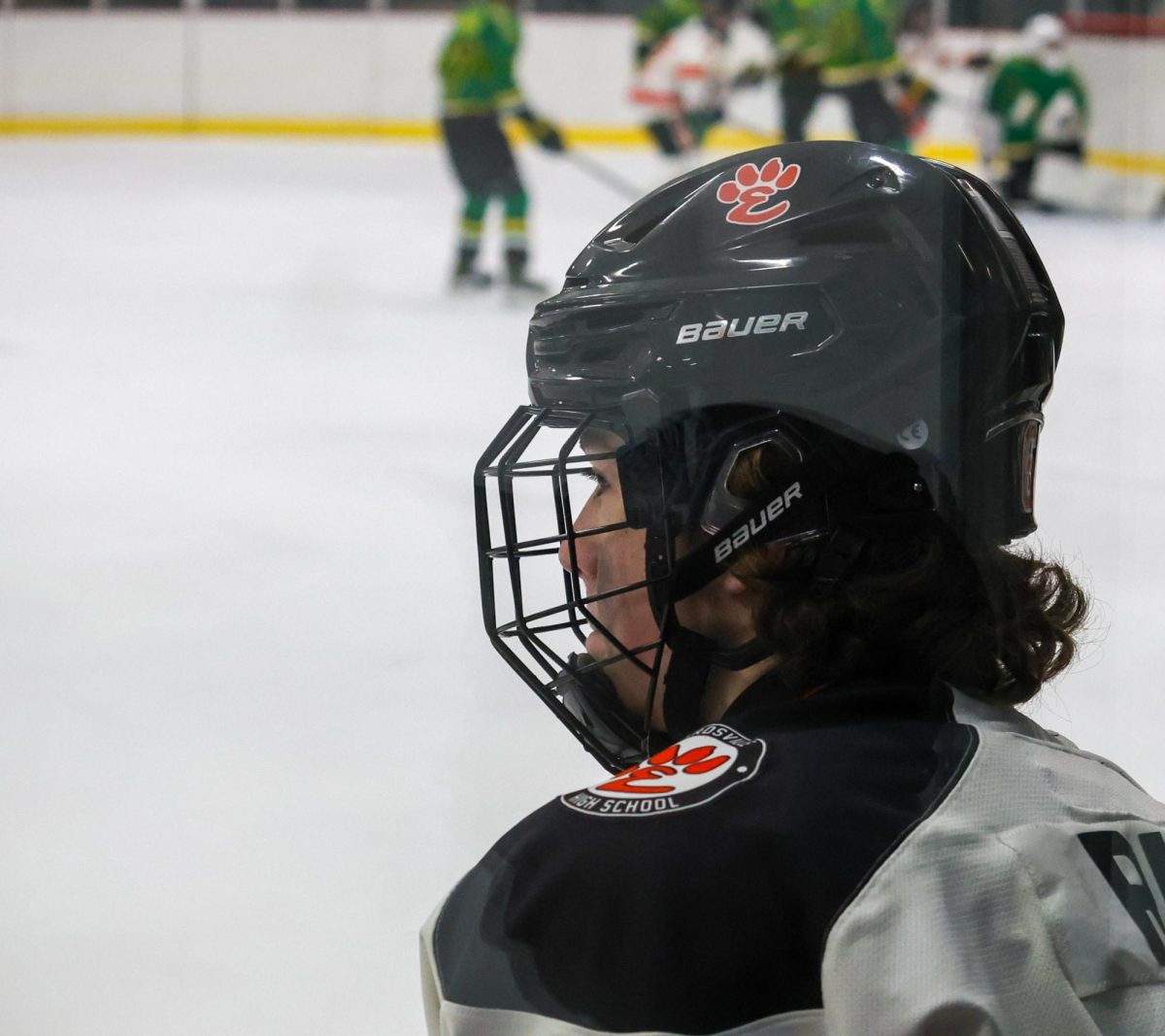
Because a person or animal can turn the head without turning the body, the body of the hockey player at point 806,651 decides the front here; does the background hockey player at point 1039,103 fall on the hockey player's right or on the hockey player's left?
on the hockey player's right

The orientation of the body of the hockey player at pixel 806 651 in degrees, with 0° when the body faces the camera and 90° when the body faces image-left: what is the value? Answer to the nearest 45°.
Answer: approximately 135°

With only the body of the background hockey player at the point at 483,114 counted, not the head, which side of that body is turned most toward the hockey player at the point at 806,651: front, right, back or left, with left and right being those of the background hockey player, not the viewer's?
right

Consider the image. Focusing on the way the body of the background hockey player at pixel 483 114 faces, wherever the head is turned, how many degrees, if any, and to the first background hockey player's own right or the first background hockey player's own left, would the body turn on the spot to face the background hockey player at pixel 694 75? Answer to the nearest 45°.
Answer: approximately 45° to the first background hockey player's own left

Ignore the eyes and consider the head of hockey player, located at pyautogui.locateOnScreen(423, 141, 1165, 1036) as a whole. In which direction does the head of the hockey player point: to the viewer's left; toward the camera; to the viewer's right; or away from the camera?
to the viewer's left

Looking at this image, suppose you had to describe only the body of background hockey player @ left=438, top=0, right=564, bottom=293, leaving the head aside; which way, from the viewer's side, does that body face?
to the viewer's right

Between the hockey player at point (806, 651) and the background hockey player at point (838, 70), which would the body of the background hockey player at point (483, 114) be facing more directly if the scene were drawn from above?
the background hockey player
